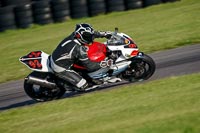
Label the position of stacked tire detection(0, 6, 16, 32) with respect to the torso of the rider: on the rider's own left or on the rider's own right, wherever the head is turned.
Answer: on the rider's own left

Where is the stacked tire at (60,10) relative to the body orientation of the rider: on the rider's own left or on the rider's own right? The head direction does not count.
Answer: on the rider's own left

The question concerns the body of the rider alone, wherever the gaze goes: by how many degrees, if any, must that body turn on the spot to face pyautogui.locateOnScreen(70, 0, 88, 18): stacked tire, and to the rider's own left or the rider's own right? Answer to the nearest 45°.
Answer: approximately 90° to the rider's own left

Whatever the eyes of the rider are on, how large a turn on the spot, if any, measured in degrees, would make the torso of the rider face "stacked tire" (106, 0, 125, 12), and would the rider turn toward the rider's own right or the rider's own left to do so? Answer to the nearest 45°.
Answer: approximately 90° to the rider's own left

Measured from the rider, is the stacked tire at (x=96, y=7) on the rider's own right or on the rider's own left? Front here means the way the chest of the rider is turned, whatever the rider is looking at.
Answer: on the rider's own left

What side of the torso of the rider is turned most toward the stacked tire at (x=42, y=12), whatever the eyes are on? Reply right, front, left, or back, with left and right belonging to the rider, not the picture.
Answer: left

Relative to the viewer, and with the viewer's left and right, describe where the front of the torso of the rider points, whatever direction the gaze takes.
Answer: facing to the right of the viewer

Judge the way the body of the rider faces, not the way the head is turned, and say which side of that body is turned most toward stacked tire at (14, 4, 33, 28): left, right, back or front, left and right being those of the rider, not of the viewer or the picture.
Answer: left
